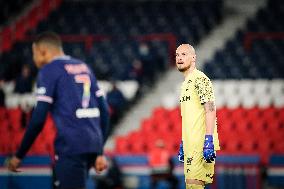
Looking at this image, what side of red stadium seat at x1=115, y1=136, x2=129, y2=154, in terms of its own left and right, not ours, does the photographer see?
front

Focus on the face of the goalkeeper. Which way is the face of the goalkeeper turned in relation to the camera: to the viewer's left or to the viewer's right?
to the viewer's left

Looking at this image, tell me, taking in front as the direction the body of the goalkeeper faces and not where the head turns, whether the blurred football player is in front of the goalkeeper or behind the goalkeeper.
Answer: in front

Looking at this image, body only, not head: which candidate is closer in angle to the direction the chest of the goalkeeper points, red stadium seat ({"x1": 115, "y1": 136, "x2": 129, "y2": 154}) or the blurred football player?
the blurred football player

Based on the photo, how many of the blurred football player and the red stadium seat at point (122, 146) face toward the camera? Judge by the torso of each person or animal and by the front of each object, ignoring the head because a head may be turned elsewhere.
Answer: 1

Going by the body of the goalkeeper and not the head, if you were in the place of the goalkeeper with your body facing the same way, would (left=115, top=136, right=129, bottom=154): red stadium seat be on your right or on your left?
on your right

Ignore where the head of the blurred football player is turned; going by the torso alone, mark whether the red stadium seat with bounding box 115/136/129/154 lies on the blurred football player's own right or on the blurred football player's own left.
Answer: on the blurred football player's own right

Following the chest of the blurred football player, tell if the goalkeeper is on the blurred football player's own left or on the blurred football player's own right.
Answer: on the blurred football player's own right

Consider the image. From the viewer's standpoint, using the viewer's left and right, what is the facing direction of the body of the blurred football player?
facing away from the viewer and to the left of the viewer

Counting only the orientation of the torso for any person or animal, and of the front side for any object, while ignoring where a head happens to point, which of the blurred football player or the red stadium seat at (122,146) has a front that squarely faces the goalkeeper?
the red stadium seat

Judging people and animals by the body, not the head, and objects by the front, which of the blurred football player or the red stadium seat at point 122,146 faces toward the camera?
the red stadium seat

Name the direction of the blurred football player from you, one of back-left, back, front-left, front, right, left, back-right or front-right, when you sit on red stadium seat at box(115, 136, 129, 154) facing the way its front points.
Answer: front

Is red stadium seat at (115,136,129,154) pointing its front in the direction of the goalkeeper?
yes

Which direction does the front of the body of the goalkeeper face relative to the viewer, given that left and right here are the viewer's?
facing the viewer and to the left of the viewer
